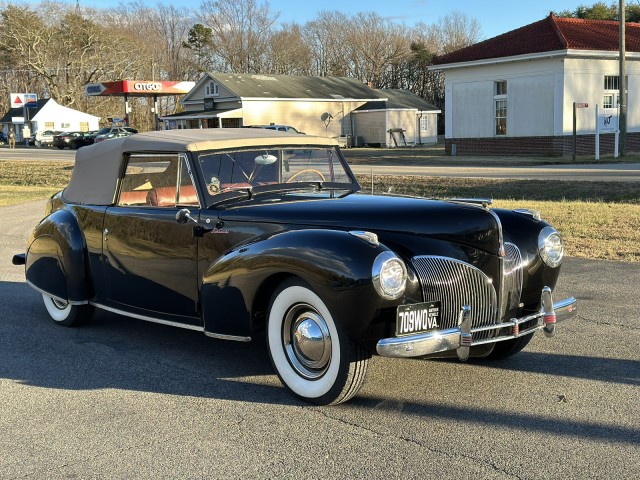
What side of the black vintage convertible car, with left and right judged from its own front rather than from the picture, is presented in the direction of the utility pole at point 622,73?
left

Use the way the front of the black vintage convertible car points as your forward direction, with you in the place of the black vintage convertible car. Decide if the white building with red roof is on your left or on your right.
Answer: on your left

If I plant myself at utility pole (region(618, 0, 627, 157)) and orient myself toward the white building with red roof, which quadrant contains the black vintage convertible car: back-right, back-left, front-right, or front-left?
back-left

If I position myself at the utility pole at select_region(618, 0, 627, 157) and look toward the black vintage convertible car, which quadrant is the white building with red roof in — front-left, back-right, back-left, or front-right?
back-right

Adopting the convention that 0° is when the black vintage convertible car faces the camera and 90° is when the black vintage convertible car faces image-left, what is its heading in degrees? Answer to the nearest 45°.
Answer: approximately 315°
